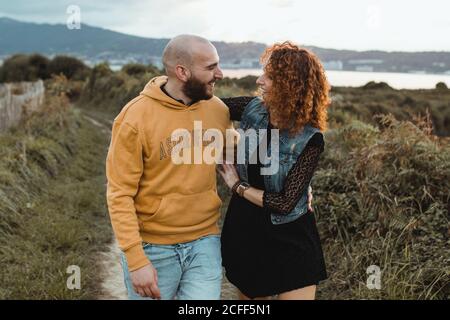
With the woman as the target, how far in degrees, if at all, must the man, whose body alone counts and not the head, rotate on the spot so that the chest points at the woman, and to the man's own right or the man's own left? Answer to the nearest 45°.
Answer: approximately 45° to the man's own left

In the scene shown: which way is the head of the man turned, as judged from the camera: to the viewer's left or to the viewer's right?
to the viewer's right

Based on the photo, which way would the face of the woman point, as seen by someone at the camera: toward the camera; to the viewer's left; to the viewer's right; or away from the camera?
to the viewer's left

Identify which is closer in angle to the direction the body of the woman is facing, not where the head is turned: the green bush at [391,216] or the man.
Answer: the man

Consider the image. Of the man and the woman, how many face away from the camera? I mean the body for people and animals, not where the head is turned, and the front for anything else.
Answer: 0

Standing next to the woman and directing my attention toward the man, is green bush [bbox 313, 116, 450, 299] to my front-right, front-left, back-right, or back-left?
back-right

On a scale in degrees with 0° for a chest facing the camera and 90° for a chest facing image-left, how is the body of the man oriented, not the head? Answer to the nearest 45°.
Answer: approximately 315°

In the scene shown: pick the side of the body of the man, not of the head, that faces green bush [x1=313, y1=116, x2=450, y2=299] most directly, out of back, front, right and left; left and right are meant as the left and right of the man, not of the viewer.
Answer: left

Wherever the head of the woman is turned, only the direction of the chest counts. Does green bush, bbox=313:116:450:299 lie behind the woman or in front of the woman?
behind

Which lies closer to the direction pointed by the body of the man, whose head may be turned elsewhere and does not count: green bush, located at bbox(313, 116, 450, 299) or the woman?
the woman
